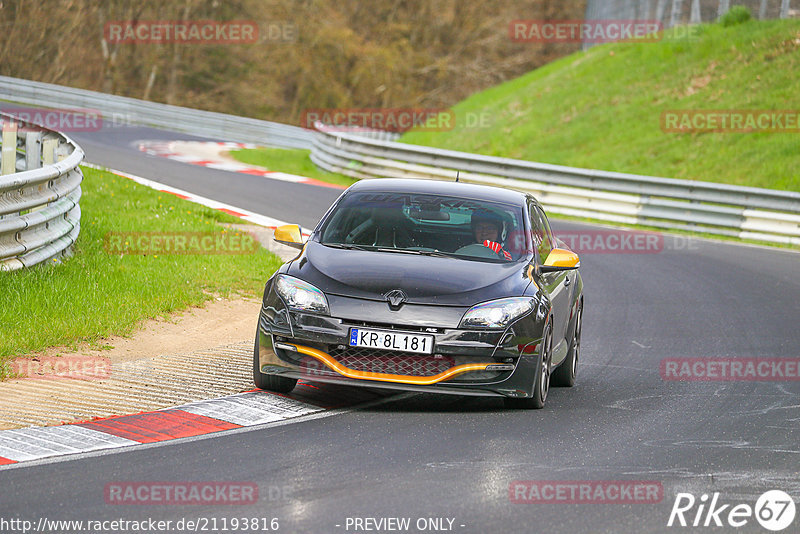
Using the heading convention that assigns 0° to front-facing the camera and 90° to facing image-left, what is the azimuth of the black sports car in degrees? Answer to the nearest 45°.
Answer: approximately 0°

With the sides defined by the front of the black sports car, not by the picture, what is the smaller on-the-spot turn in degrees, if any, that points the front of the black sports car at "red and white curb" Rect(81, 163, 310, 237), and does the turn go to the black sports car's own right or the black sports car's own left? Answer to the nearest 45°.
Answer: approximately 180°

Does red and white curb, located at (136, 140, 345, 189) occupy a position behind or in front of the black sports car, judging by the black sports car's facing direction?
behind

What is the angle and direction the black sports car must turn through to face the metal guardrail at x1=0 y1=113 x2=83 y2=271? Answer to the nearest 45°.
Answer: approximately 135° to its right

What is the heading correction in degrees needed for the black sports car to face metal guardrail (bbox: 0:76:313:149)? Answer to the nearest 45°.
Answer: approximately 180°

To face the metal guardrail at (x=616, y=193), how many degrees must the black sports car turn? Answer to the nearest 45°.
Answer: approximately 180°
